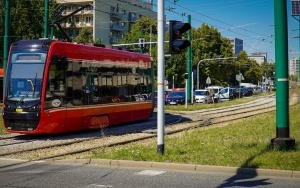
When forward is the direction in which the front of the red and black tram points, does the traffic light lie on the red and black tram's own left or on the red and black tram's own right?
on the red and black tram's own left

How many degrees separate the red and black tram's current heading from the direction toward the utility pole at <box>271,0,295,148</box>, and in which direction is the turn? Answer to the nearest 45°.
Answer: approximately 90° to its left

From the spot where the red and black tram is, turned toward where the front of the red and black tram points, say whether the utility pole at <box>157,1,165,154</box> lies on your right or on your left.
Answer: on your left

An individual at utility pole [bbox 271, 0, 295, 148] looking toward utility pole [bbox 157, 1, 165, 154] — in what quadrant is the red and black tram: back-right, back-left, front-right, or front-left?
front-right

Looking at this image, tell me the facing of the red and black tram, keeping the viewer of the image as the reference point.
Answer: facing the viewer and to the left of the viewer

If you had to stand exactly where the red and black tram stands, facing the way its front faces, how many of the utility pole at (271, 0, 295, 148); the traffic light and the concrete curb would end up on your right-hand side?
0

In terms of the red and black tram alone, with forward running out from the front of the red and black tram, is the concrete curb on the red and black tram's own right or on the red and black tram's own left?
on the red and black tram's own left

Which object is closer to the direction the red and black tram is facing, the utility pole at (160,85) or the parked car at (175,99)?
the utility pole

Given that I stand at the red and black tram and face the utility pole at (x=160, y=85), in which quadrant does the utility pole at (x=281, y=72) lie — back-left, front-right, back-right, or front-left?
front-left

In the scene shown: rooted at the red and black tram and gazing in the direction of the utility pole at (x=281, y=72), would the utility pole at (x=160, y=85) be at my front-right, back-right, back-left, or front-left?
front-right

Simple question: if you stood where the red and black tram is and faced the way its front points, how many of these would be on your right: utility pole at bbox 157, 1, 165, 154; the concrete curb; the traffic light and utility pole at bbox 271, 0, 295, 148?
0
